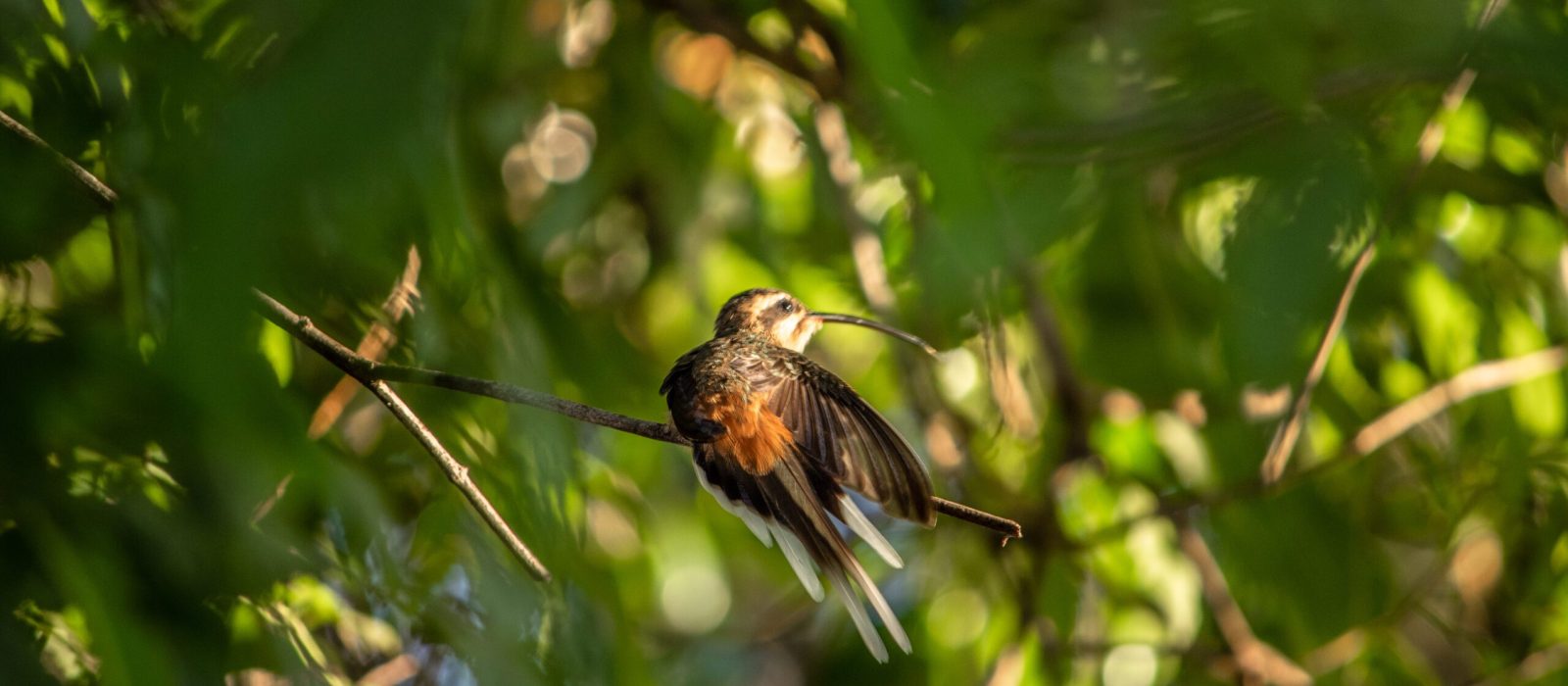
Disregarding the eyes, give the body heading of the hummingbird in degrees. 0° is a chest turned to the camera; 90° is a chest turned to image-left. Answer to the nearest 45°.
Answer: approximately 180°

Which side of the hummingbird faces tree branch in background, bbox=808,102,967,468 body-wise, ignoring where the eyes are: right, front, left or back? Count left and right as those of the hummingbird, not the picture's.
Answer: front

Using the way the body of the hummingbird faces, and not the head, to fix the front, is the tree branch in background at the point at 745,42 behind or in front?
in front

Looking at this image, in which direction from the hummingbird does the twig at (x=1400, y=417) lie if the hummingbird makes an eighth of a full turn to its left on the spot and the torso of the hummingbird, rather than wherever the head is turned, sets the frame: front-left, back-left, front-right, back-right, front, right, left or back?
right

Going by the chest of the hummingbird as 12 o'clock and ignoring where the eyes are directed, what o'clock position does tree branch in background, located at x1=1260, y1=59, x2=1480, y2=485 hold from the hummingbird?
The tree branch in background is roughly at 2 o'clock from the hummingbird.

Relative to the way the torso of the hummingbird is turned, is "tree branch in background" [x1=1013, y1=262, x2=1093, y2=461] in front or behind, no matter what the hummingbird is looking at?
in front
